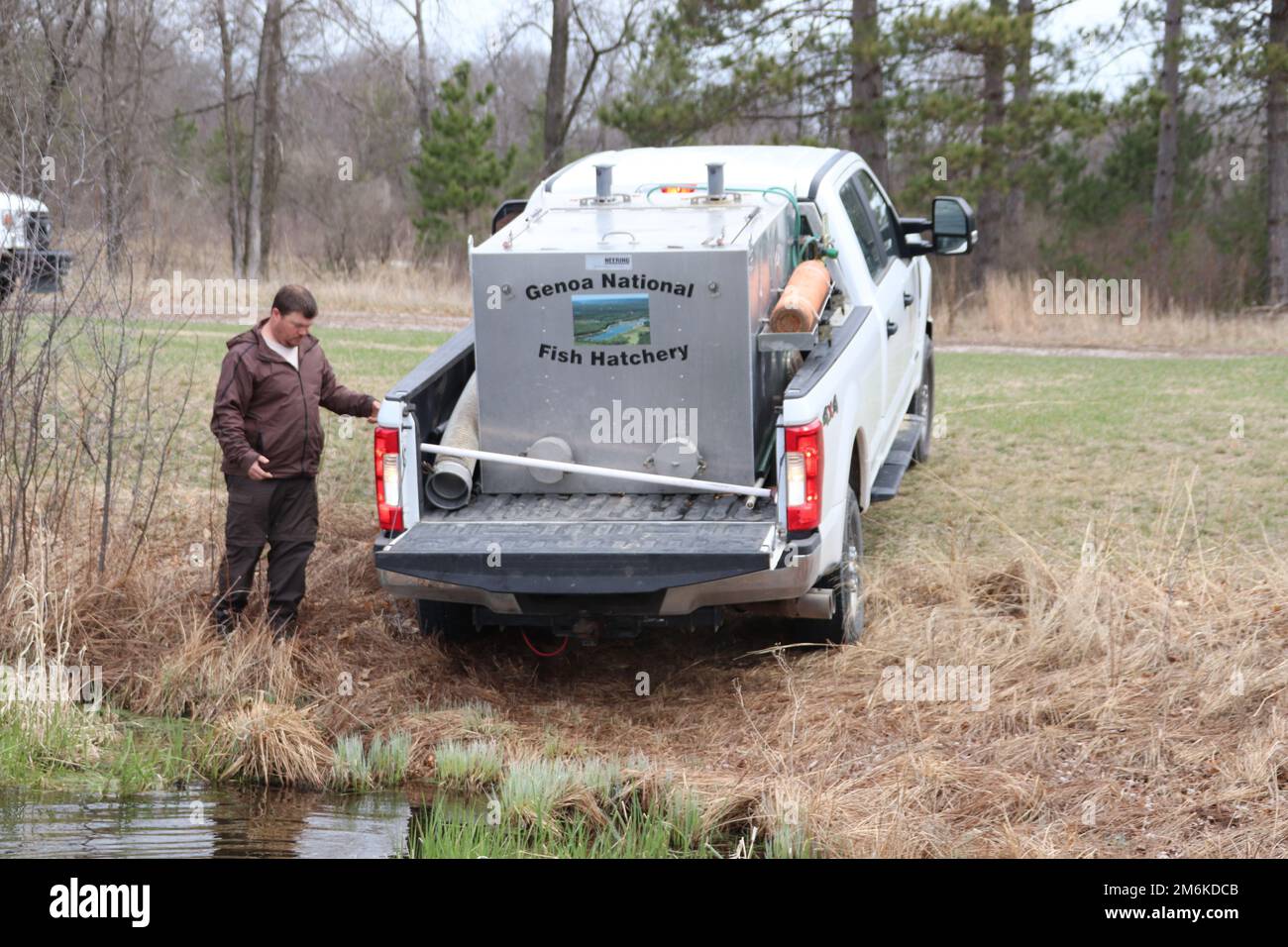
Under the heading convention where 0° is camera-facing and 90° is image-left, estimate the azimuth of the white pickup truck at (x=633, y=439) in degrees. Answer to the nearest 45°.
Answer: approximately 180°

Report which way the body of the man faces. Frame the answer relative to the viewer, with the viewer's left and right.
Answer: facing the viewer and to the right of the viewer

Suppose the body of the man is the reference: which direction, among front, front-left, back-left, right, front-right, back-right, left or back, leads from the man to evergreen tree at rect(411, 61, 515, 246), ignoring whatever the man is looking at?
back-left

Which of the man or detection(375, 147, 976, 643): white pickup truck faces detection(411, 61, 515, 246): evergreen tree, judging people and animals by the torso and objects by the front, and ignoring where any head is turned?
the white pickup truck

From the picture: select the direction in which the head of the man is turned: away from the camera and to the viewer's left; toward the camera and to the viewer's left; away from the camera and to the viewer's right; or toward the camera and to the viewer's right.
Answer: toward the camera and to the viewer's right

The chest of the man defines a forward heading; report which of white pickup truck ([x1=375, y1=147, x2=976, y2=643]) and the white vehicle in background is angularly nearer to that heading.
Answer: the white pickup truck

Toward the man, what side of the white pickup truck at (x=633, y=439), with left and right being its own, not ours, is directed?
left

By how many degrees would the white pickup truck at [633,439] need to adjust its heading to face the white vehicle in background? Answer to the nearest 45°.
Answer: approximately 90° to its left

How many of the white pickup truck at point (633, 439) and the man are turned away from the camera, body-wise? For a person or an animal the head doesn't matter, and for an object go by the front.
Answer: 1

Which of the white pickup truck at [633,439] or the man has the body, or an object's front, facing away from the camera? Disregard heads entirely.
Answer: the white pickup truck
